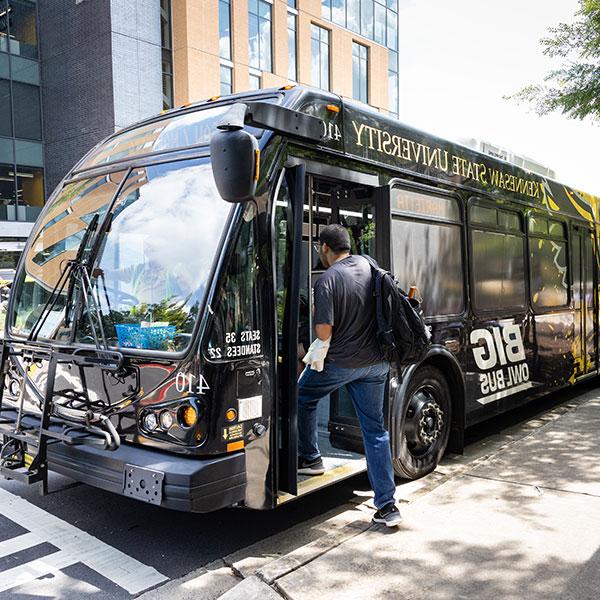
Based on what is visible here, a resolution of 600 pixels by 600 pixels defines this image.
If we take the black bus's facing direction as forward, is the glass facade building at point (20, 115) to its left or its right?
on its right

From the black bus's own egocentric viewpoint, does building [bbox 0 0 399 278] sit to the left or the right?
on its right

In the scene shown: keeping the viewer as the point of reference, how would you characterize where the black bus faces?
facing the viewer and to the left of the viewer

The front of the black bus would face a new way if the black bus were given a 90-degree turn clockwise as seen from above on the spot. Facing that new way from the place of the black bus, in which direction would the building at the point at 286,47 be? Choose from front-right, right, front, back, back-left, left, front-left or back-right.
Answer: front-right
